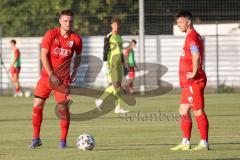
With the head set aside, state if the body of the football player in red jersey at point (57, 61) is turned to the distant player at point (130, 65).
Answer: no

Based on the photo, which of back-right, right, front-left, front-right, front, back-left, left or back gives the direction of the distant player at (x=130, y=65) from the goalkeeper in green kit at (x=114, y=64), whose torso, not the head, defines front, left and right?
back-left

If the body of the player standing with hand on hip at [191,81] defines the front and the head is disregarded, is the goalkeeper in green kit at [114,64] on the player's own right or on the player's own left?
on the player's own right

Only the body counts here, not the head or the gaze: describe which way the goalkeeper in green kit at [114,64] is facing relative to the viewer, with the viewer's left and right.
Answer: facing the viewer and to the right of the viewer

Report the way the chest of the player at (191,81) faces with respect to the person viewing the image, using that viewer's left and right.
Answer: facing to the left of the viewer

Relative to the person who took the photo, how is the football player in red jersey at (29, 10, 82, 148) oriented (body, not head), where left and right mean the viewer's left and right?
facing the viewer

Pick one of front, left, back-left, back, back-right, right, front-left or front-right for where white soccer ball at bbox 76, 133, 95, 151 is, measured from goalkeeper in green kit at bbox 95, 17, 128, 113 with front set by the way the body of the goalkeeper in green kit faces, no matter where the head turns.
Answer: front-right
